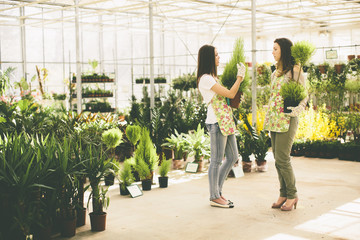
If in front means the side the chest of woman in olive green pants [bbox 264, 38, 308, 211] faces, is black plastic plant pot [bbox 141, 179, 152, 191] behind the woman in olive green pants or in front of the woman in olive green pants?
in front

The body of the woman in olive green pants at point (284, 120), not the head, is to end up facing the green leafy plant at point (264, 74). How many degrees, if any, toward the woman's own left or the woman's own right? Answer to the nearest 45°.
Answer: approximately 90° to the woman's own right

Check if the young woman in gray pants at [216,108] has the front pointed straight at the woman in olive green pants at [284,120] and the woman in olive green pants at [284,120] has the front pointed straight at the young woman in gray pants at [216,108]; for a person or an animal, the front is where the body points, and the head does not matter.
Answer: yes

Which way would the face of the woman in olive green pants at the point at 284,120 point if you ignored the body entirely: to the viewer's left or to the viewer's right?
to the viewer's left

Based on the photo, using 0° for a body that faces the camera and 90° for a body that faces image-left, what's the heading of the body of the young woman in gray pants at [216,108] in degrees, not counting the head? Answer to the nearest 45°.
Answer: approximately 270°

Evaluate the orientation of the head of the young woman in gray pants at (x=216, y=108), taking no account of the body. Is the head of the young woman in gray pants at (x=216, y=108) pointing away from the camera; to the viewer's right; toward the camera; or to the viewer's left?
to the viewer's right

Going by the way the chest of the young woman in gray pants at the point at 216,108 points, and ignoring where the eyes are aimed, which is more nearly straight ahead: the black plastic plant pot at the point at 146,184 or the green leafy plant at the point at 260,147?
the green leafy plant

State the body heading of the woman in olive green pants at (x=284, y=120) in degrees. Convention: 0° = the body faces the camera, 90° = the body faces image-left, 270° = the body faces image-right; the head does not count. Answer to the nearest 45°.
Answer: approximately 90°

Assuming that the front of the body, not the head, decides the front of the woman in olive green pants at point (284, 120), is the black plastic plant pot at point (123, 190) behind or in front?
in front

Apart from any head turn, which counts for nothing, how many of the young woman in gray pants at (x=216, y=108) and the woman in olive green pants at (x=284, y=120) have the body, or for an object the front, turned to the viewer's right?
1

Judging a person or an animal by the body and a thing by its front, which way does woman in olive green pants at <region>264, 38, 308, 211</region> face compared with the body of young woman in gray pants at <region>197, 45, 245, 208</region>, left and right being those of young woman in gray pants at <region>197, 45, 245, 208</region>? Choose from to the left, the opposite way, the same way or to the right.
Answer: the opposite way

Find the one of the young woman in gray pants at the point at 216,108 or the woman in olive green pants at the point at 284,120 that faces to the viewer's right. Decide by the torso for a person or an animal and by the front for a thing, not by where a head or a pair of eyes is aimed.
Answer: the young woman in gray pants at the point at 216,108
